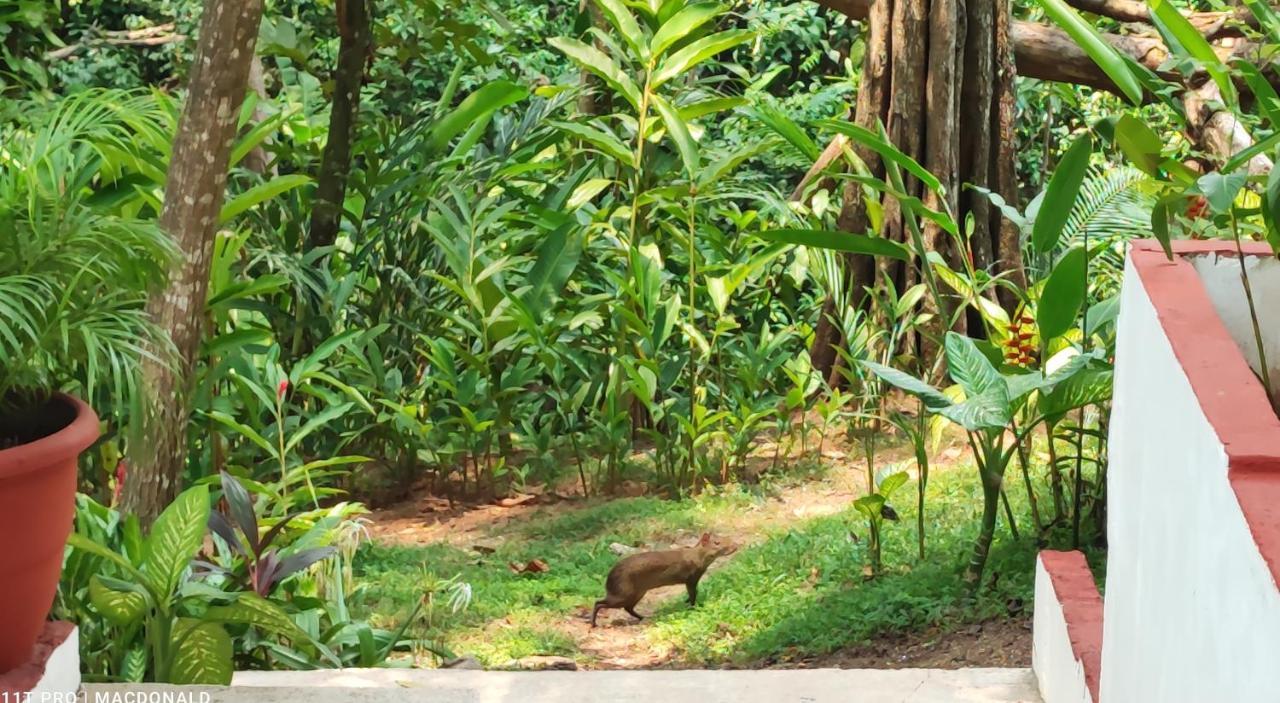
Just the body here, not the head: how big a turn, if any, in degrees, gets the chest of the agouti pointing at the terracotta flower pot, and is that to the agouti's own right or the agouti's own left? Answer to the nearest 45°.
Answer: approximately 135° to the agouti's own right

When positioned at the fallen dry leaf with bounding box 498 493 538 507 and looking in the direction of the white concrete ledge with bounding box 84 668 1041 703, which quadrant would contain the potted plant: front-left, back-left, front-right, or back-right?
front-right

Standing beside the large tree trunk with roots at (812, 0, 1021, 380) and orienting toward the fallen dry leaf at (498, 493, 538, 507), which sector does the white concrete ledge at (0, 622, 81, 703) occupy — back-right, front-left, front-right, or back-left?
front-left

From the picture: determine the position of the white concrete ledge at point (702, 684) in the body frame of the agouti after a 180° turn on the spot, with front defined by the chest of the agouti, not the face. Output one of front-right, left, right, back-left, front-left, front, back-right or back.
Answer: left

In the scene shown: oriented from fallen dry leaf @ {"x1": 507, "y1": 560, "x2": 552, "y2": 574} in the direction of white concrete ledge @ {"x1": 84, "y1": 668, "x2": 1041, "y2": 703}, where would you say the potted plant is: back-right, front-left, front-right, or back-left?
front-right

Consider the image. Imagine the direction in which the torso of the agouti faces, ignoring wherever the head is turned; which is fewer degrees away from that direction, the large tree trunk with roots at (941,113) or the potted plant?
the large tree trunk with roots

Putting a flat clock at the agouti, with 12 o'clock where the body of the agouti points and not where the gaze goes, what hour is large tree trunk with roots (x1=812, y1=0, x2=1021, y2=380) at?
The large tree trunk with roots is roughly at 10 o'clock from the agouti.

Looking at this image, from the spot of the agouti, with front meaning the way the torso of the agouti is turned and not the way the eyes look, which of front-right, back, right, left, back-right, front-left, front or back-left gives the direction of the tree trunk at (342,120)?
back-left

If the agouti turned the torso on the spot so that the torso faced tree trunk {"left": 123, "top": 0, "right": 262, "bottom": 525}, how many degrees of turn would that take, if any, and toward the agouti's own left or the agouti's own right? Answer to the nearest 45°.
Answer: approximately 135° to the agouti's own left

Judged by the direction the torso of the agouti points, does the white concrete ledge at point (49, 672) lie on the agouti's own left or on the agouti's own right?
on the agouti's own right

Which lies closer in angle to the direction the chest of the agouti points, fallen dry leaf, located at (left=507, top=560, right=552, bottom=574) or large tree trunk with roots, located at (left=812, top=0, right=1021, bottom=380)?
the large tree trunk with roots

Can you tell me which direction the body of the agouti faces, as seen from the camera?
to the viewer's right

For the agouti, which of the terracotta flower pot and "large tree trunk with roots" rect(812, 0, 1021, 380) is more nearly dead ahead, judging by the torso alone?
the large tree trunk with roots

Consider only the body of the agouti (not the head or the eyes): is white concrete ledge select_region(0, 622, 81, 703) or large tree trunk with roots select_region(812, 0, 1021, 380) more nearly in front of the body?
the large tree trunk with roots
